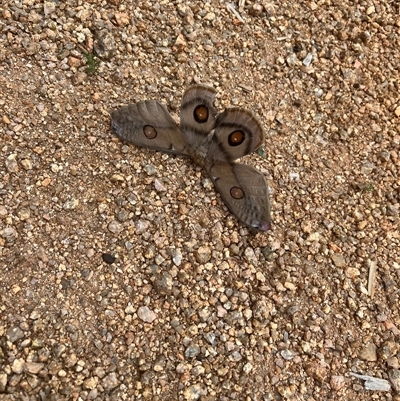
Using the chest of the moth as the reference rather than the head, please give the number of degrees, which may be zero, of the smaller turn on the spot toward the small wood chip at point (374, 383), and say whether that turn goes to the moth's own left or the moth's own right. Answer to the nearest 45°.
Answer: approximately 90° to the moth's own left

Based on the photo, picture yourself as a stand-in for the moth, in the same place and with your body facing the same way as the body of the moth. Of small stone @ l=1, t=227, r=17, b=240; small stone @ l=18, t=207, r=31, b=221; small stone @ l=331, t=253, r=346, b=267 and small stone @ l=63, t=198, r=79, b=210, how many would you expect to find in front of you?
3

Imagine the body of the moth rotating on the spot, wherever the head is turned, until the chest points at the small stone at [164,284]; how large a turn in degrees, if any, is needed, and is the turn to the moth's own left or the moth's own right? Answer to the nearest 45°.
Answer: approximately 45° to the moth's own left

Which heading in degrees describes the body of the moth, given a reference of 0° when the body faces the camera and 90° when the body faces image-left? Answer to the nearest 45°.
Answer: approximately 45°

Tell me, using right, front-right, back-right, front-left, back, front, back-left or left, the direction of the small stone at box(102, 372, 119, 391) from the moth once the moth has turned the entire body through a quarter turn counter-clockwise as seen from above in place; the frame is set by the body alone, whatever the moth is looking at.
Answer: front-right

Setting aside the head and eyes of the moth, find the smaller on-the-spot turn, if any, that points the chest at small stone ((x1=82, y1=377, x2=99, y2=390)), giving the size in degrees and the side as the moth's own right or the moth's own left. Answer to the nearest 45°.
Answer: approximately 45° to the moth's own left

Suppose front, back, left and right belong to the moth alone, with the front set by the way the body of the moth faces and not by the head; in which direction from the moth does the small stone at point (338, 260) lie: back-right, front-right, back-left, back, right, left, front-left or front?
back-left

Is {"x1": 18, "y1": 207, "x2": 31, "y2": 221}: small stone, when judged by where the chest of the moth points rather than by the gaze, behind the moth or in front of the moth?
in front

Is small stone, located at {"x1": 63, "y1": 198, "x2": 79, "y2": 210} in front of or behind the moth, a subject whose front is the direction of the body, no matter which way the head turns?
in front

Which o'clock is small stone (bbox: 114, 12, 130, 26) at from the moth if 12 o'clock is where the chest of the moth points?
The small stone is roughly at 3 o'clock from the moth.

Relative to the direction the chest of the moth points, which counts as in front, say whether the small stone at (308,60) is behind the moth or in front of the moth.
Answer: behind

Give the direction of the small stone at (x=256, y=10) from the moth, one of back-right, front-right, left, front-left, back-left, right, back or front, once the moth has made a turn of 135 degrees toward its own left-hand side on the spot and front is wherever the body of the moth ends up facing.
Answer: left

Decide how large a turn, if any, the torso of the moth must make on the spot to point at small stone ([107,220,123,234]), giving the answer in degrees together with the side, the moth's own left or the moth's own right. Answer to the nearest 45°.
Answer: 0° — it already faces it

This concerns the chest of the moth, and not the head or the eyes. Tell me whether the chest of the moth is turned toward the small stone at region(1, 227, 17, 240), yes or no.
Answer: yes
